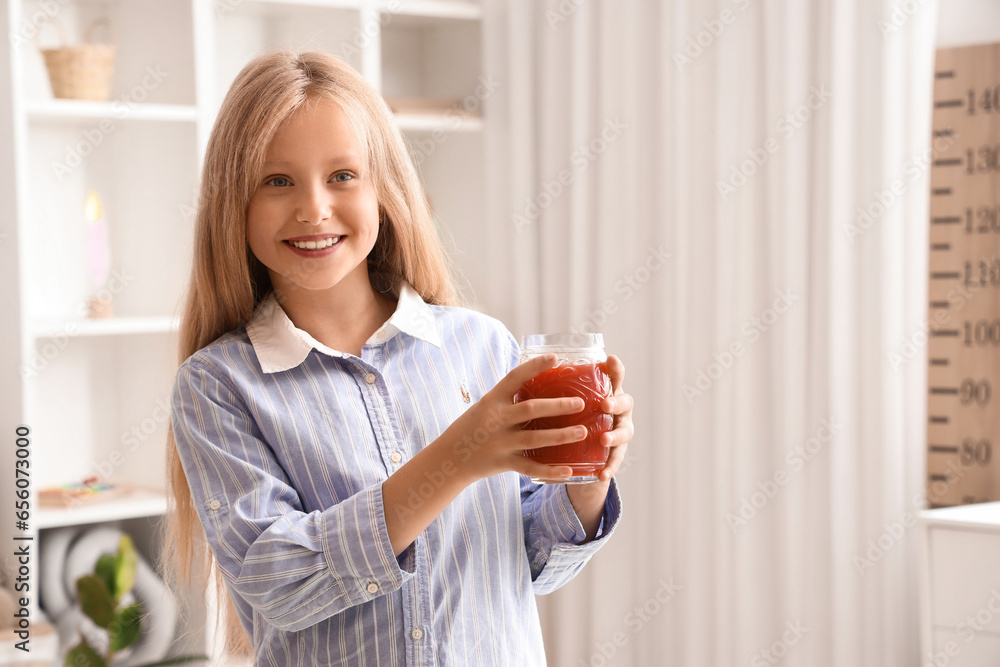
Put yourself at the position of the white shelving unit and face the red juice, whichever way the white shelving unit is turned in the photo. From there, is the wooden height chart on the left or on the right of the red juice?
left

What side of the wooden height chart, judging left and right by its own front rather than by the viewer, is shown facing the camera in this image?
front

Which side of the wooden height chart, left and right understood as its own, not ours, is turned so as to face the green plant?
right

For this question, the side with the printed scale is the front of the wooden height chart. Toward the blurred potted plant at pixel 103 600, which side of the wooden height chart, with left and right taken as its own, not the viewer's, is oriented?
right

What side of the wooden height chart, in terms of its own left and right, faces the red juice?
front

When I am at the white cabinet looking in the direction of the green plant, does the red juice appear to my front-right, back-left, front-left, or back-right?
front-left

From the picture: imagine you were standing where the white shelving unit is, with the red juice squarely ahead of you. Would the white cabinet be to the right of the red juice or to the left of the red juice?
left

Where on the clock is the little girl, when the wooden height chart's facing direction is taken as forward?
The little girl is roughly at 1 o'clock from the wooden height chart.

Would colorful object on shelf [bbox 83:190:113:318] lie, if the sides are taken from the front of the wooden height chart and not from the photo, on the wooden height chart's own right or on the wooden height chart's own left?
on the wooden height chart's own right

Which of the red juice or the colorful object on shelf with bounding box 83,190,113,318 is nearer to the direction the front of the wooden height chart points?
the red juice

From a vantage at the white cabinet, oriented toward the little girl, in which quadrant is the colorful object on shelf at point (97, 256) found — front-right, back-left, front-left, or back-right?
front-right
